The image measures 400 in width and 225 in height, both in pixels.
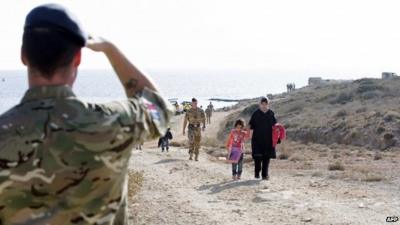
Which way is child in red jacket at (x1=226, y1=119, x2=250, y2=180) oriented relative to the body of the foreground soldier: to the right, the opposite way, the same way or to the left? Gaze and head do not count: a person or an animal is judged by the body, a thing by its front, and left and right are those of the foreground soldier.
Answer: the opposite way

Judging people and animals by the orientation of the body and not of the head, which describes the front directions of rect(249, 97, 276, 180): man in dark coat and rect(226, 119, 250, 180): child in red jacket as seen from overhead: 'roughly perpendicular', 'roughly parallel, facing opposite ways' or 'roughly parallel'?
roughly parallel

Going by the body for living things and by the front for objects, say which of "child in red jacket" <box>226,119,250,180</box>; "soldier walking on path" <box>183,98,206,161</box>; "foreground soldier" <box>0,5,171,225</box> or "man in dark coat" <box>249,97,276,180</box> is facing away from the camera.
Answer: the foreground soldier

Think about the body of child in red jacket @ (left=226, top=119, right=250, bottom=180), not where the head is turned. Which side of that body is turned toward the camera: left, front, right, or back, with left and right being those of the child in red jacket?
front

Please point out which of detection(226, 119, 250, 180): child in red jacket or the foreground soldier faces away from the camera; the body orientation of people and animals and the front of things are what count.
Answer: the foreground soldier

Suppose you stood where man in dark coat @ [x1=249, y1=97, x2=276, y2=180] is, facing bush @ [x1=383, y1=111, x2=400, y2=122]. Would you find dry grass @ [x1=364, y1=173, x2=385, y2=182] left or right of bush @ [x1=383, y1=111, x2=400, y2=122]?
right

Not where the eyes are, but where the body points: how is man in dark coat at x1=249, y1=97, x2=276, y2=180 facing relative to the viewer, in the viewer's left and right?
facing the viewer

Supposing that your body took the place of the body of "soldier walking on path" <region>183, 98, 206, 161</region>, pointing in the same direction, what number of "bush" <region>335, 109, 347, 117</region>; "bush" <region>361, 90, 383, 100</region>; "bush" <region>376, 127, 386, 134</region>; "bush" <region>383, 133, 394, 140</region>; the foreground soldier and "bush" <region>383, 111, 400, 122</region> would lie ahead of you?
1

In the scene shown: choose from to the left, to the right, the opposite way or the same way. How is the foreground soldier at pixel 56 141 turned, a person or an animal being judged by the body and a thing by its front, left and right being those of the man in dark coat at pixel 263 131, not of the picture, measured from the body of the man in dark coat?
the opposite way

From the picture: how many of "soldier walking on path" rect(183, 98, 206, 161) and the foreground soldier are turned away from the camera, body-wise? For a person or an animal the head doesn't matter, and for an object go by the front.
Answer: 1

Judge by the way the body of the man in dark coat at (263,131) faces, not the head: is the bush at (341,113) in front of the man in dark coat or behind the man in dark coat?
behind

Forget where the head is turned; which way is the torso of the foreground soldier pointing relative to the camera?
away from the camera

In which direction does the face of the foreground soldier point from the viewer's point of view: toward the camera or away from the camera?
away from the camera

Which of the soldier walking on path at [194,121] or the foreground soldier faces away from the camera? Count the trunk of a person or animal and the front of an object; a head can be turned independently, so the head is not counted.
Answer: the foreground soldier

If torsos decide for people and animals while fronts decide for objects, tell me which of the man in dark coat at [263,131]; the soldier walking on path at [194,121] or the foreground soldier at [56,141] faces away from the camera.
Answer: the foreground soldier

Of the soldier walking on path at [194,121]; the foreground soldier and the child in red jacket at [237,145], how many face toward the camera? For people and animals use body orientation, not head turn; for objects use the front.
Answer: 2
